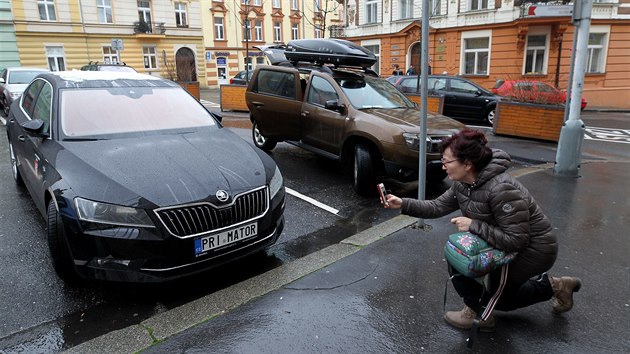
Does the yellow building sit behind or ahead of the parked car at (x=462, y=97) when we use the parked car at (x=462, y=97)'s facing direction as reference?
behind

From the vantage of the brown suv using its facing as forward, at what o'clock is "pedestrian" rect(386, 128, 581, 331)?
The pedestrian is roughly at 1 o'clock from the brown suv.

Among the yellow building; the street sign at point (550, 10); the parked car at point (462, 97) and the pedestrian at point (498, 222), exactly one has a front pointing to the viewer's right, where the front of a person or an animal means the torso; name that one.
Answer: the parked car

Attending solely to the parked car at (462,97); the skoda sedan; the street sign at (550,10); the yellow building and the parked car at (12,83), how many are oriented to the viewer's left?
0

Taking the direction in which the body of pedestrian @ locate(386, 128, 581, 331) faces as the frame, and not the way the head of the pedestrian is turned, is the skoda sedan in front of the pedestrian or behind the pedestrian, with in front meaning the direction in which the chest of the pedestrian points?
in front

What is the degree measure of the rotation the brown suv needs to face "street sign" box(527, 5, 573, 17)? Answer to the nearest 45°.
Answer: approximately 45° to its left

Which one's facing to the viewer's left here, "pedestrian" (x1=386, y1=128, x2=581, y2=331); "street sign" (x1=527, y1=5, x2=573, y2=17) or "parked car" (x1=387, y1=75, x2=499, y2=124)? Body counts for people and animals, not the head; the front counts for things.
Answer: the pedestrian

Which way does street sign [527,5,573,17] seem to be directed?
toward the camera

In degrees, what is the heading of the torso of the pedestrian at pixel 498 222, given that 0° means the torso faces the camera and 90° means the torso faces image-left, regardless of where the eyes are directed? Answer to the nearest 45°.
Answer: approximately 90°

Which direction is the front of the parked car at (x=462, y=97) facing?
to the viewer's right

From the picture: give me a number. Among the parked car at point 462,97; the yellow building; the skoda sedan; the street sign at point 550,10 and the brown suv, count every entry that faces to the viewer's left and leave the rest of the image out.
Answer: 0

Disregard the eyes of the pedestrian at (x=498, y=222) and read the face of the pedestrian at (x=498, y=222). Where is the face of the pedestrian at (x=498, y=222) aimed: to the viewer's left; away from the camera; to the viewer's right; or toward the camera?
to the viewer's left

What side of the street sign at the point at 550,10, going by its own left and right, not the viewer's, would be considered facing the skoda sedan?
front

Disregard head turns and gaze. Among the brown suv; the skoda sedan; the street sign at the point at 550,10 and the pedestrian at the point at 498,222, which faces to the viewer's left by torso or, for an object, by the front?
the pedestrian

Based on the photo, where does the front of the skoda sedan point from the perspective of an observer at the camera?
facing the viewer and to the right of the viewer

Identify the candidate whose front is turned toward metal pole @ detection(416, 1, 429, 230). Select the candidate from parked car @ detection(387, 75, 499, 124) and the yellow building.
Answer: the yellow building

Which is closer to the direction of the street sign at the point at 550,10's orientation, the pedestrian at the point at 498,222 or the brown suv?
the pedestrian

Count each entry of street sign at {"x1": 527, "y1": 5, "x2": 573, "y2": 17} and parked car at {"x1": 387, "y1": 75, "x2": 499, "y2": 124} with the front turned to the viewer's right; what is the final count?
1
